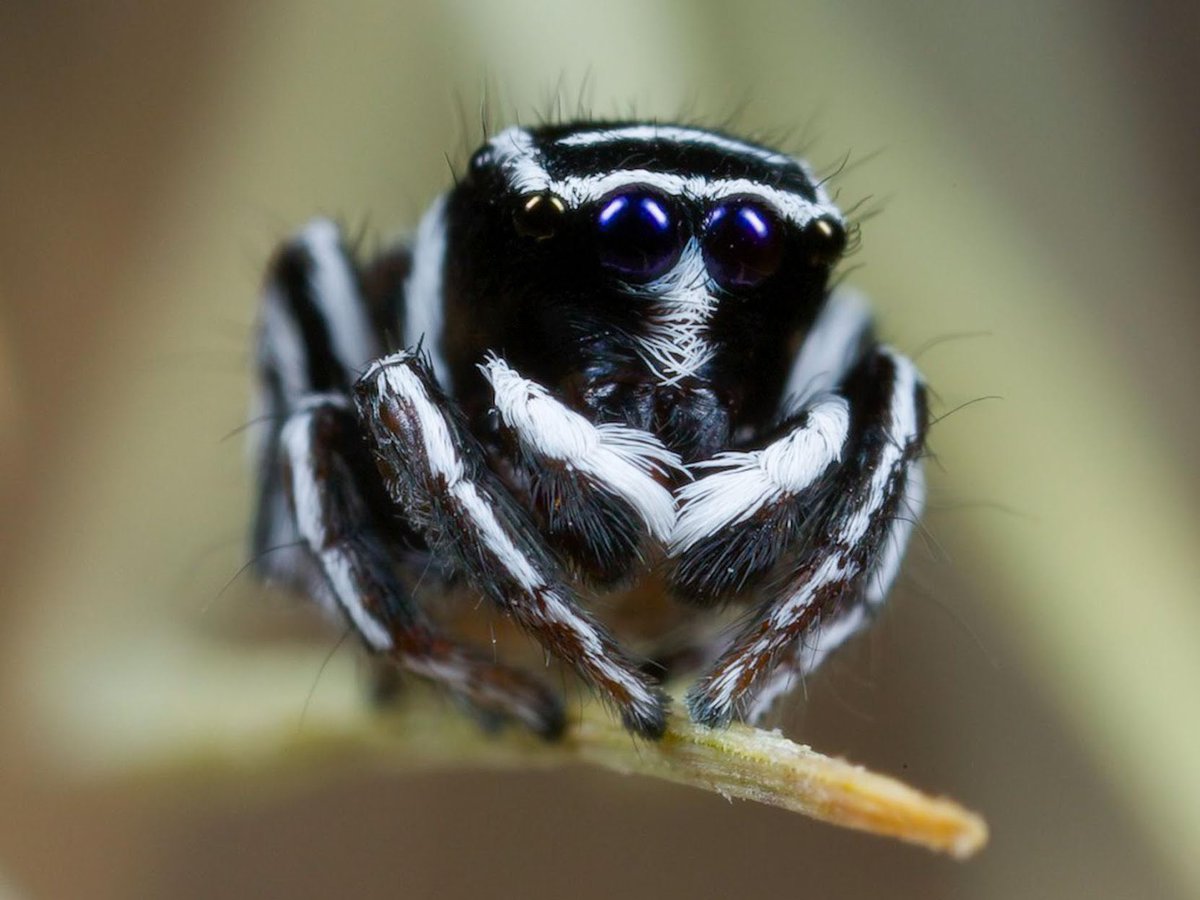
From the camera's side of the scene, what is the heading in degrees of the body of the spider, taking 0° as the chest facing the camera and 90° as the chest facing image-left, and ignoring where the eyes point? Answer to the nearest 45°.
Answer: approximately 0°
